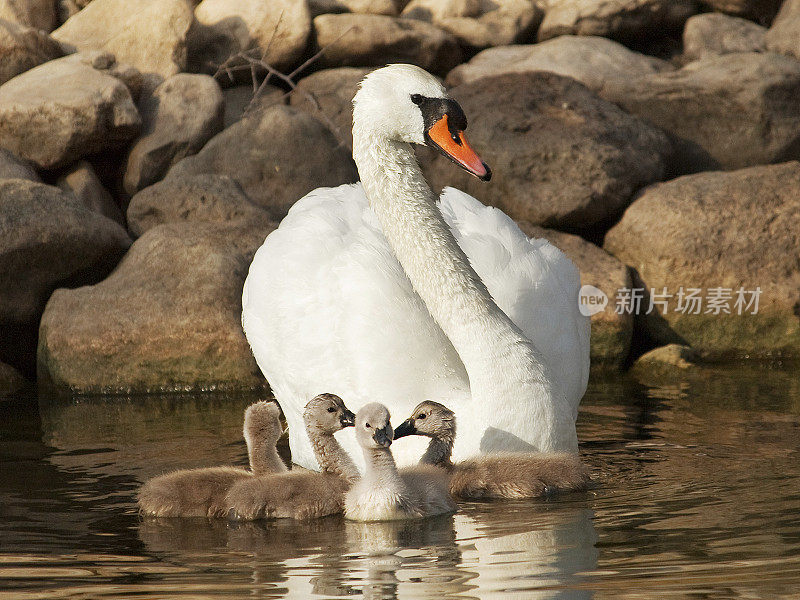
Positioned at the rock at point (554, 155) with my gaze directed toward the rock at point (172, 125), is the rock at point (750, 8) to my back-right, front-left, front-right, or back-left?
back-right

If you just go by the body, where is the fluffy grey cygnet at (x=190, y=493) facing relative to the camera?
to the viewer's right

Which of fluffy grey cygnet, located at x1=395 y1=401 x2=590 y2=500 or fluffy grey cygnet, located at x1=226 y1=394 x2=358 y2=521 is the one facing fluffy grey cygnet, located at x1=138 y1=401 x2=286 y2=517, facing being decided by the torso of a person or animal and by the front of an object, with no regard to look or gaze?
fluffy grey cygnet, located at x1=395 y1=401 x2=590 y2=500

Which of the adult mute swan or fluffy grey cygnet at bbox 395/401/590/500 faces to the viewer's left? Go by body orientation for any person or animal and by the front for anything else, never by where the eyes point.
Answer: the fluffy grey cygnet

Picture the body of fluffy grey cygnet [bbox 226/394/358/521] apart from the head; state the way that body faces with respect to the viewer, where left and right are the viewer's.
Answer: facing to the right of the viewer

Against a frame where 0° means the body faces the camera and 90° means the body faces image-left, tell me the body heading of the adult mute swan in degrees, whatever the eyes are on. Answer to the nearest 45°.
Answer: approximately 315°

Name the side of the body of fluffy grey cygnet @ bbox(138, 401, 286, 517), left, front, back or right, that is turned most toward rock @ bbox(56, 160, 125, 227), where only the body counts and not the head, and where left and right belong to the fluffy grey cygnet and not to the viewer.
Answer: left

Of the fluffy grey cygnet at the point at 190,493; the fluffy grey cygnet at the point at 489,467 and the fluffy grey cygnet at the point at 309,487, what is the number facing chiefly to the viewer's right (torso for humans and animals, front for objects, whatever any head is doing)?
2

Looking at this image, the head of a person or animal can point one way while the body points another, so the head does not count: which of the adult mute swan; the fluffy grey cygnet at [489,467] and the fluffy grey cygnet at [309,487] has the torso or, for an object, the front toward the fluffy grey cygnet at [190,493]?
the fluffy grey cygnet at [489,467]

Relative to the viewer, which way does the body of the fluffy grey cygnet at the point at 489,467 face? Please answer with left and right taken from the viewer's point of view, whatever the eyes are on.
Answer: facing to the left of the viewer

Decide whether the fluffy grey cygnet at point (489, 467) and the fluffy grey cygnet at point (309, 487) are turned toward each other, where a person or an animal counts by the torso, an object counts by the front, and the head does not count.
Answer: yes

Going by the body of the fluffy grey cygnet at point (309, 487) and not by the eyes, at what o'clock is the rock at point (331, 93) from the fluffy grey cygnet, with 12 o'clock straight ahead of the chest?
The rock is roughly at 9 o'clock from the fluffy grey cygnet.

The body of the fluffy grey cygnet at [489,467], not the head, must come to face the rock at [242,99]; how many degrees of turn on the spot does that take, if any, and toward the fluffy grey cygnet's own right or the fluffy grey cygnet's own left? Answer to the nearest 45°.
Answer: approximately 90° to the fluffy grey cygnet's own right

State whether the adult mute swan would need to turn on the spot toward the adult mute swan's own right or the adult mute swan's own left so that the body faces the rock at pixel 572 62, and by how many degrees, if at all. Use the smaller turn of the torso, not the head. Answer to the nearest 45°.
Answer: approximately 135° to the adult mute swan's own left
